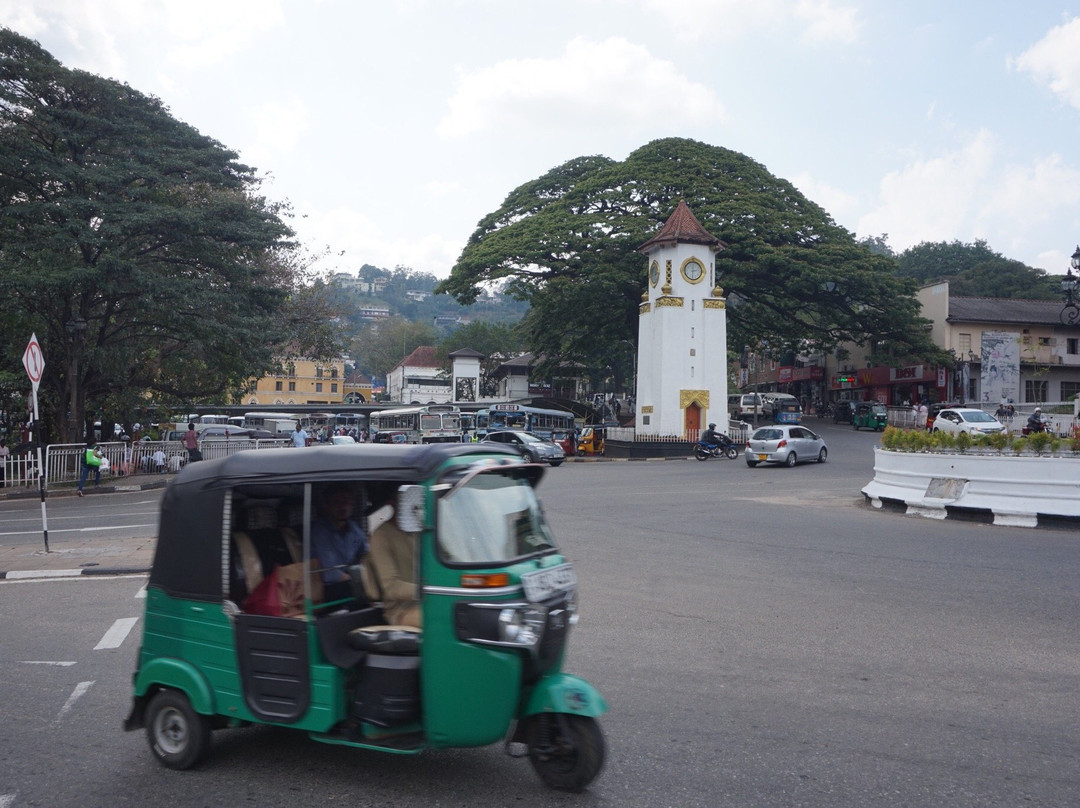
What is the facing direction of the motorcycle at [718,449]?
to the viewer's right

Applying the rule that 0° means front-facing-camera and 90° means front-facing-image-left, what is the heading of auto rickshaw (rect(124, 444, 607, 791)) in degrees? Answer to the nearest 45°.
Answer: approximately 315°

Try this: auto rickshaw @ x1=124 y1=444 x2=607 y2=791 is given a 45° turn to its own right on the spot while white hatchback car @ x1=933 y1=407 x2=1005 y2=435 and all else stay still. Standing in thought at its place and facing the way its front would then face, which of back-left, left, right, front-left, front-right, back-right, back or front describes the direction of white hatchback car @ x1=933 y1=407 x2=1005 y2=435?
back-left

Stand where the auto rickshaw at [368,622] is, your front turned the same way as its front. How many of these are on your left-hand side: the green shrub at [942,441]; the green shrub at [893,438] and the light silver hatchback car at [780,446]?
3

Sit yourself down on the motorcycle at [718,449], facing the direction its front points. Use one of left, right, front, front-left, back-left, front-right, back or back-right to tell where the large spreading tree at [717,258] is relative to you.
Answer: left

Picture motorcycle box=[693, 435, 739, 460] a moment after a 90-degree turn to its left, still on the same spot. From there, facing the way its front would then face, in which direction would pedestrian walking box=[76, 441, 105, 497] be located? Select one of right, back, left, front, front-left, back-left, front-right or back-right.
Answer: back-left

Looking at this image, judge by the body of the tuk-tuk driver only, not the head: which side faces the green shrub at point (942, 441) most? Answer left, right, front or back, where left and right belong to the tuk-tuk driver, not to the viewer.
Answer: left

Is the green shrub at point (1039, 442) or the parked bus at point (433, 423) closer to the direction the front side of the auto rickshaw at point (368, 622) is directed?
the green shrub
